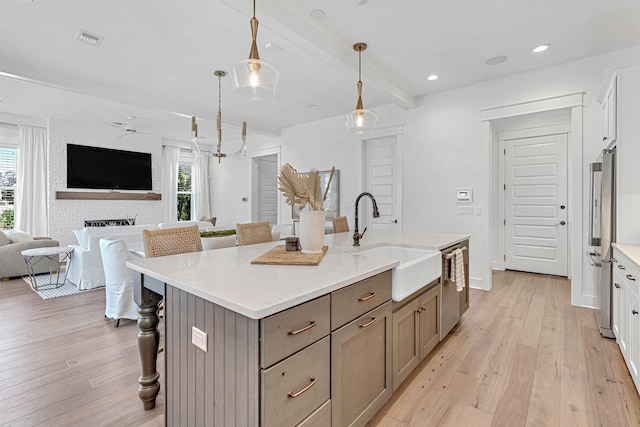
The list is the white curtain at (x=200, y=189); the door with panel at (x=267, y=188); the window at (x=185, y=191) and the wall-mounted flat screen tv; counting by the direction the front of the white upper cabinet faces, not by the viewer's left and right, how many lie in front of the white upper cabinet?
4

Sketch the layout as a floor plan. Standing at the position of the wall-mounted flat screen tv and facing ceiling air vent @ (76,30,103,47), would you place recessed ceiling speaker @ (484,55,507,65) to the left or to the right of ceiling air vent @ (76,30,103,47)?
left

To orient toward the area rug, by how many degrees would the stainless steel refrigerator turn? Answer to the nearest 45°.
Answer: approximately 45° to its left

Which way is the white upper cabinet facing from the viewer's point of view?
to the viewer's left

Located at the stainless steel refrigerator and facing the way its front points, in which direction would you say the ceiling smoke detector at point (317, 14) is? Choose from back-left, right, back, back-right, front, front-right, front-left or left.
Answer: front-left

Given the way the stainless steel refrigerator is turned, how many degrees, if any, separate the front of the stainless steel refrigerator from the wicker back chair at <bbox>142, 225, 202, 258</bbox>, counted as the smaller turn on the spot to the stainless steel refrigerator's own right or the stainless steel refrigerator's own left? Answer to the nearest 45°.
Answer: approximately 45° to the stainless steel refrigerator's own left

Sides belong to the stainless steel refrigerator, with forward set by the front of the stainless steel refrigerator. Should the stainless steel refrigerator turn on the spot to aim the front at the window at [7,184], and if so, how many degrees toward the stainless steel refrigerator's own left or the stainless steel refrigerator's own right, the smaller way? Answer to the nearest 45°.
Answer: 0° — it already faces it

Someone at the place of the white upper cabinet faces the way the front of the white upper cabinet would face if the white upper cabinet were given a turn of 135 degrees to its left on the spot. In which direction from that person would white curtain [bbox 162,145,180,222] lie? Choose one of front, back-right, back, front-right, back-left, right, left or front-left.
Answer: back-right

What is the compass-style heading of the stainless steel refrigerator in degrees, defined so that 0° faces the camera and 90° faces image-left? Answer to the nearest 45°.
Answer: approximately 90°

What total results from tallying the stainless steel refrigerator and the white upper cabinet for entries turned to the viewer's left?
2
